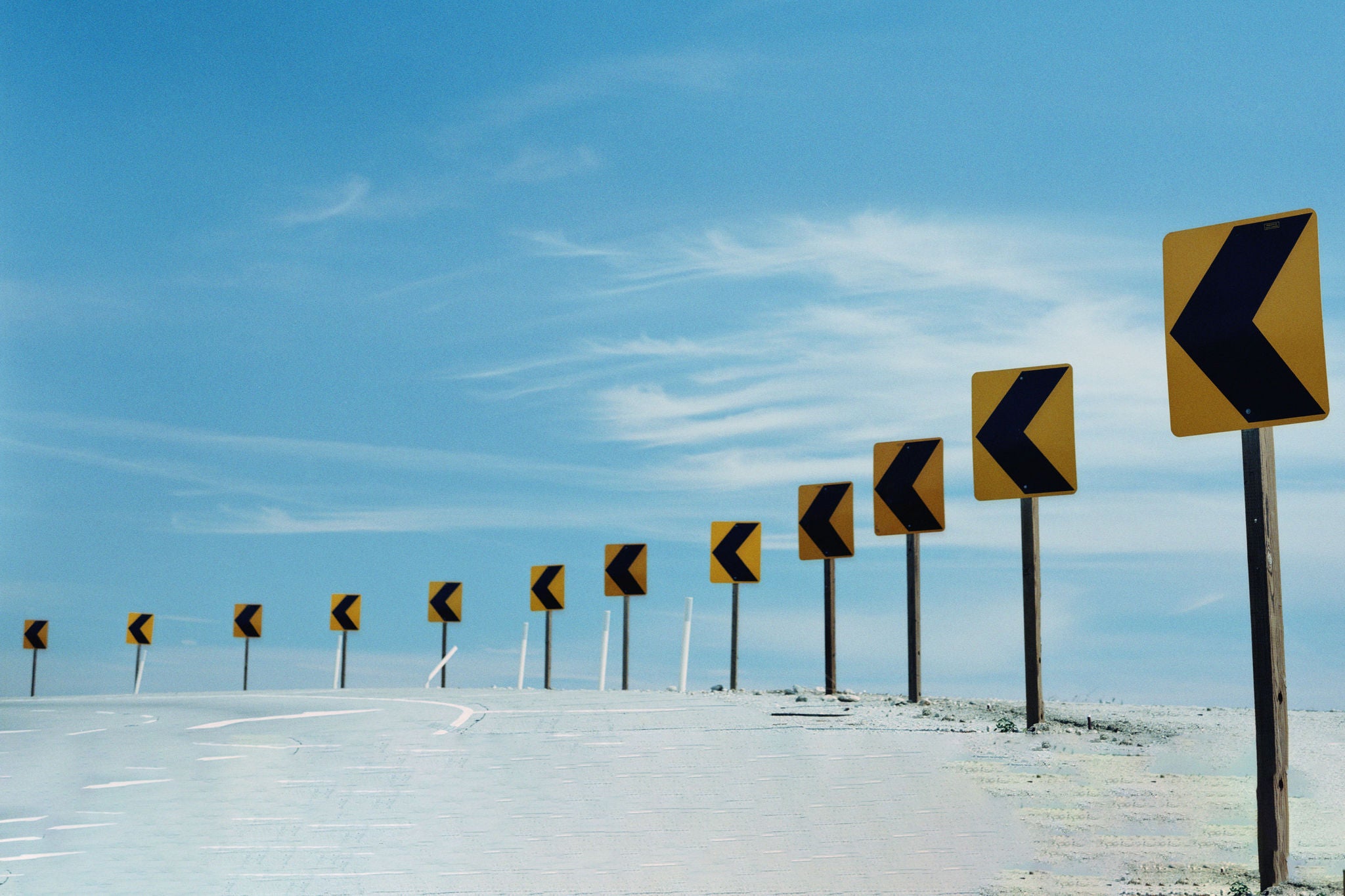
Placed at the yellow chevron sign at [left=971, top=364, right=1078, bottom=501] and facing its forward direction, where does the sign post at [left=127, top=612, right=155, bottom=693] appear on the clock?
The sign post is roughly at 4 o'clock from the yellow chevron sign.

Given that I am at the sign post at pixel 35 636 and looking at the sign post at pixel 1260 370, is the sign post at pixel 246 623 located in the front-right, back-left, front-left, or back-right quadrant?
front-left

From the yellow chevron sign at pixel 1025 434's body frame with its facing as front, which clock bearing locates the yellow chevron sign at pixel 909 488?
the yellow chevron sign at pixel 909 488 is roughly at 5 o'clock from the yellow chevron sign at pixel 1025 434.

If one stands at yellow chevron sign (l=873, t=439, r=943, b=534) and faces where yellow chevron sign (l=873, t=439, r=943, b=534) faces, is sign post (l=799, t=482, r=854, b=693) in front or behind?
behind

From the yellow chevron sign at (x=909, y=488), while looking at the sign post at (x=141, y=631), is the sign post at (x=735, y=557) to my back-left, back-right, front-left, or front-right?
front-right

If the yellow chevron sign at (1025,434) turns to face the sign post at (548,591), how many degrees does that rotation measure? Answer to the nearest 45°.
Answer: approximately 135° to its right

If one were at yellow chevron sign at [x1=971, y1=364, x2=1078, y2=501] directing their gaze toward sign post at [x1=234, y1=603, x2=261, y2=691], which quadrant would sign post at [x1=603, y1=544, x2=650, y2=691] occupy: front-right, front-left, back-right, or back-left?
front-right

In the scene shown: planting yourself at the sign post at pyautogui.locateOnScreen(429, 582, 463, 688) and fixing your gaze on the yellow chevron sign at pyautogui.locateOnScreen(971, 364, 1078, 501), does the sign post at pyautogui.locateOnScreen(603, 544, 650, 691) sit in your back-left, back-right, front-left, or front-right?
front-left

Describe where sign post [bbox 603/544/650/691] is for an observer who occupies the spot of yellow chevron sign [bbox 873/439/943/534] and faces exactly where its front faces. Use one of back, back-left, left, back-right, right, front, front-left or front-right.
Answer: back-right

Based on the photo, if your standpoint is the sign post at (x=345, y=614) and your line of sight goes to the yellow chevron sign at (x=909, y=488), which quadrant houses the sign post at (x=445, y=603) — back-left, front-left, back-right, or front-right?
front-left

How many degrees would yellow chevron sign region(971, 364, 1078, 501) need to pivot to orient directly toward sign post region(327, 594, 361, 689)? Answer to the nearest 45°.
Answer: approximately 135° to its right

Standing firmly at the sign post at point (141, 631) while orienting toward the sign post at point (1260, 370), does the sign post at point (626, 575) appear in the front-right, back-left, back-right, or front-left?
front-left

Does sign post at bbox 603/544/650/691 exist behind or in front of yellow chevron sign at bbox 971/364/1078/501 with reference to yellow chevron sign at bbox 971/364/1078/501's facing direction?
behind

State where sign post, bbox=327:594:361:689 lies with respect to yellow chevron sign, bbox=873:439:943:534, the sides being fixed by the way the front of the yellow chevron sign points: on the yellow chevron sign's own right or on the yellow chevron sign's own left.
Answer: on the yellow chevron sign's own right

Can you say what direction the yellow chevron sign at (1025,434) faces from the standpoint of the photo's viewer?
facing the viewer

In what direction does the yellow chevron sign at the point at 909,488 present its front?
toward the camera
